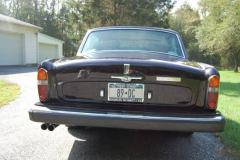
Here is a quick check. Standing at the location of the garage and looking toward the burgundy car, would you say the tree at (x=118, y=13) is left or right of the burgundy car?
left

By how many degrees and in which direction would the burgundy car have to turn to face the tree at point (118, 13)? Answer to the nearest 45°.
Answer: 0° — it already faces it

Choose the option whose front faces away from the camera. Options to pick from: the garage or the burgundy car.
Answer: the burgundy car

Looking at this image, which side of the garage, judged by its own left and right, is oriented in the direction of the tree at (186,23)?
left

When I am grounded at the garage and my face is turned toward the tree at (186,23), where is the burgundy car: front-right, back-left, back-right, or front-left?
back-right

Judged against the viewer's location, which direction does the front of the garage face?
facing the viewer and to the right of the viewer

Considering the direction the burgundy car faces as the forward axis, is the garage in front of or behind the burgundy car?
in front

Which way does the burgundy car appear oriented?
away from the camera

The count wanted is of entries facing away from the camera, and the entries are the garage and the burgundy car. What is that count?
1

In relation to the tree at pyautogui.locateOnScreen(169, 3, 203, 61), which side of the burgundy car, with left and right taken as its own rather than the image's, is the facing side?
front
